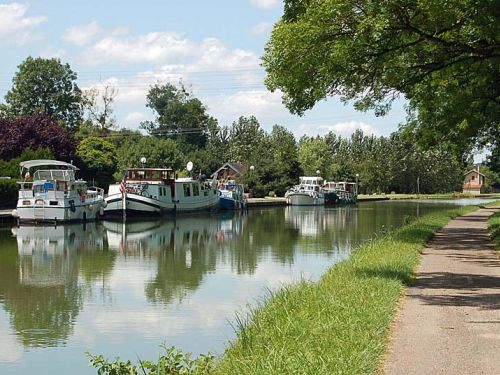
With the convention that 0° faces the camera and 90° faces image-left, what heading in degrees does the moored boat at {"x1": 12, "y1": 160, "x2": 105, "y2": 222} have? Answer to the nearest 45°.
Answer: approximately 225°

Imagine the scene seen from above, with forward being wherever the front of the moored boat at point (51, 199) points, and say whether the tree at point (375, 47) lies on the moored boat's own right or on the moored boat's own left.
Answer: on the moored boat's own right

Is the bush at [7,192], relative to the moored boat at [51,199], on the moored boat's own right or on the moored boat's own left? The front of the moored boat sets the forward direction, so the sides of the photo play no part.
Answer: on the moored boat's own left
